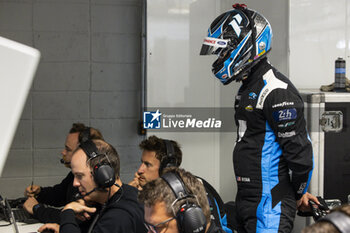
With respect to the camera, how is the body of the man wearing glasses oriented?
to the viewer's left

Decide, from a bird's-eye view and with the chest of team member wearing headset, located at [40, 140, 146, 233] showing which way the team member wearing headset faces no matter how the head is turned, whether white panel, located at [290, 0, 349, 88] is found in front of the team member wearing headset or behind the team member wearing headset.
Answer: behind

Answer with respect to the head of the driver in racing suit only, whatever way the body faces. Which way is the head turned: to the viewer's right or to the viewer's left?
to the viewer's left

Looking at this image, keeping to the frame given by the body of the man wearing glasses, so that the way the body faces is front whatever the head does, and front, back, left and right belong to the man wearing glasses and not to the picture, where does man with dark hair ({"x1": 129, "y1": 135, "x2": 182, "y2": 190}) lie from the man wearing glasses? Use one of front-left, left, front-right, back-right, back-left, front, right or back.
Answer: right

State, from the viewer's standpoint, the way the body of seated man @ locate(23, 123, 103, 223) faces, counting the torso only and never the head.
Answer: to the viewer's left

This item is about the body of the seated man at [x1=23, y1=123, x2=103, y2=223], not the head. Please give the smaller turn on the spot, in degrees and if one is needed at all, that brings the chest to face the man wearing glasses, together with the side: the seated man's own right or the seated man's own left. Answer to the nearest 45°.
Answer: approximately 90° to the seated man's own left

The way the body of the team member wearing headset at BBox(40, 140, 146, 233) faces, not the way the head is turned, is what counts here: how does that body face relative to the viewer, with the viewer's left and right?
facing to the left of the viewer

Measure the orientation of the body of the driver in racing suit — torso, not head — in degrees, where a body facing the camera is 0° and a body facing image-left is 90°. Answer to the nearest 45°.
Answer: approximately 90°

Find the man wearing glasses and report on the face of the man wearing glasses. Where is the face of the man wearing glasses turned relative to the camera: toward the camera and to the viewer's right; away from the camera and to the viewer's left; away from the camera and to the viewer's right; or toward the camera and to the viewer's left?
toward the camera and to the viewer's left

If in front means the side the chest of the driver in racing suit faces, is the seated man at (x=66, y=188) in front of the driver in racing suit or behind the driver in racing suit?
in front

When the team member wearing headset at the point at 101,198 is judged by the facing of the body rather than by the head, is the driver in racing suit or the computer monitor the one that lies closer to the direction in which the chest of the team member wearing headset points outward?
the computer monitor

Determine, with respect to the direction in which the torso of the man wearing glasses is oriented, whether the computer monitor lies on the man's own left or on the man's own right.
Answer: on the man's own left
